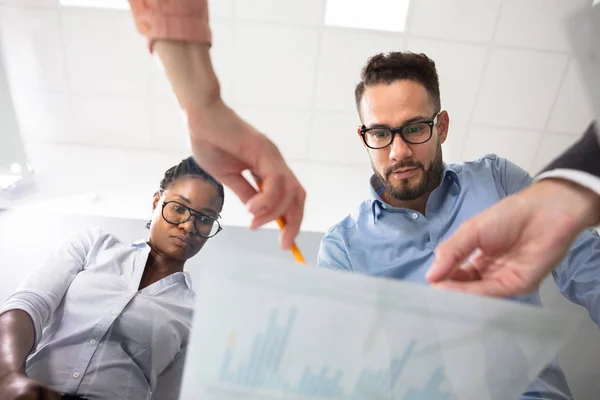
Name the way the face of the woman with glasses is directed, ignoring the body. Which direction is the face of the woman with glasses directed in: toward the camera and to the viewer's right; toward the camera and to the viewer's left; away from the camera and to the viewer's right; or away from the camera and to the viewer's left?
toward the camera and to the viewer's right

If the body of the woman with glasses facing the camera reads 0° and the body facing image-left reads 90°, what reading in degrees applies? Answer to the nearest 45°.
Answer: approximately 0°

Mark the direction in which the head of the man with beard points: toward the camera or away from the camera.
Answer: toward the camera

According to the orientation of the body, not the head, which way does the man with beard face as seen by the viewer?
toward the camera

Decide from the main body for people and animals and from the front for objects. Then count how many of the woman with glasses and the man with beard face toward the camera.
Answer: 2
